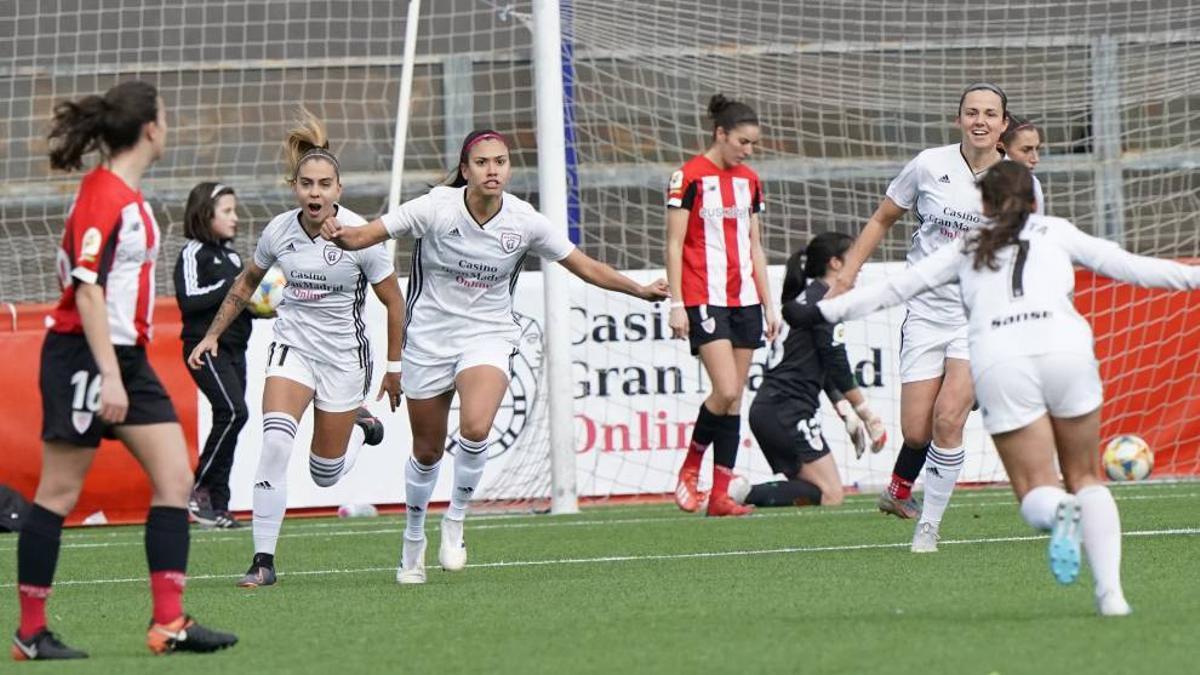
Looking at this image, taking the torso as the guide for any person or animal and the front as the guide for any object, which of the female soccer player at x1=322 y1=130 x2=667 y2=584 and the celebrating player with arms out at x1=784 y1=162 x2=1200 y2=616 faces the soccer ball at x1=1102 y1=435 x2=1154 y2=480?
the celebrating player with arms out

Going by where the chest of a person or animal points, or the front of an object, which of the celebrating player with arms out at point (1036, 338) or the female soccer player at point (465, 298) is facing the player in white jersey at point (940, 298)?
the celebrating player with arms out

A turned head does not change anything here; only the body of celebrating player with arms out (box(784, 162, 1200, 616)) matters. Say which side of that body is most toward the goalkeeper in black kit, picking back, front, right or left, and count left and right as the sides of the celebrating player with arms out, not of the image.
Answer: front

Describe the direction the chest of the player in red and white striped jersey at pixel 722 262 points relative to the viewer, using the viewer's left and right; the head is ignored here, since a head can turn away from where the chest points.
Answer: facing the viewer and to the right of the viewer

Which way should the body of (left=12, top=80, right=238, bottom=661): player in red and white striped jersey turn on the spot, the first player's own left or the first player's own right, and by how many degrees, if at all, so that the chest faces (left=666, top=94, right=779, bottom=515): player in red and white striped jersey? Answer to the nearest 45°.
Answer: approximately 45° to the first player's own left

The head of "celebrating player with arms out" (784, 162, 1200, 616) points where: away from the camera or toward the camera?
away from the camera

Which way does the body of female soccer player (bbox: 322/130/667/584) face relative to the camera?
toward the camera

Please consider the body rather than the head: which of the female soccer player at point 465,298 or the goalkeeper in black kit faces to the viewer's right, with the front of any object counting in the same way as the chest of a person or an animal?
the goalkeeper in black kit

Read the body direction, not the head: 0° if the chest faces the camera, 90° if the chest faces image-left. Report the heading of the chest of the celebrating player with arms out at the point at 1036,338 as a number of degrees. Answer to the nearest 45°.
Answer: approximately 180°

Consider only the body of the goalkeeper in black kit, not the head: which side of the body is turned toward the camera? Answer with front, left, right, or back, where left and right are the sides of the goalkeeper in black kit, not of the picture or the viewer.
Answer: right

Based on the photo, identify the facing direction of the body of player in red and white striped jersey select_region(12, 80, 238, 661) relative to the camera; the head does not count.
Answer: to the viewer's right

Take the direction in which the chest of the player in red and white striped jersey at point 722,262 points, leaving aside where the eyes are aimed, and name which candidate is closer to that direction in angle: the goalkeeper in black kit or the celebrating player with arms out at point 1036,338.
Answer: the celebrating player with arms out

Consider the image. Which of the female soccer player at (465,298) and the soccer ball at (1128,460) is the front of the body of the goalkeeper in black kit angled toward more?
the soccer ball

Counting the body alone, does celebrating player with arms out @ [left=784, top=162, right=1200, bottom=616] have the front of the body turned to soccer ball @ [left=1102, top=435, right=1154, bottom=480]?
yes
